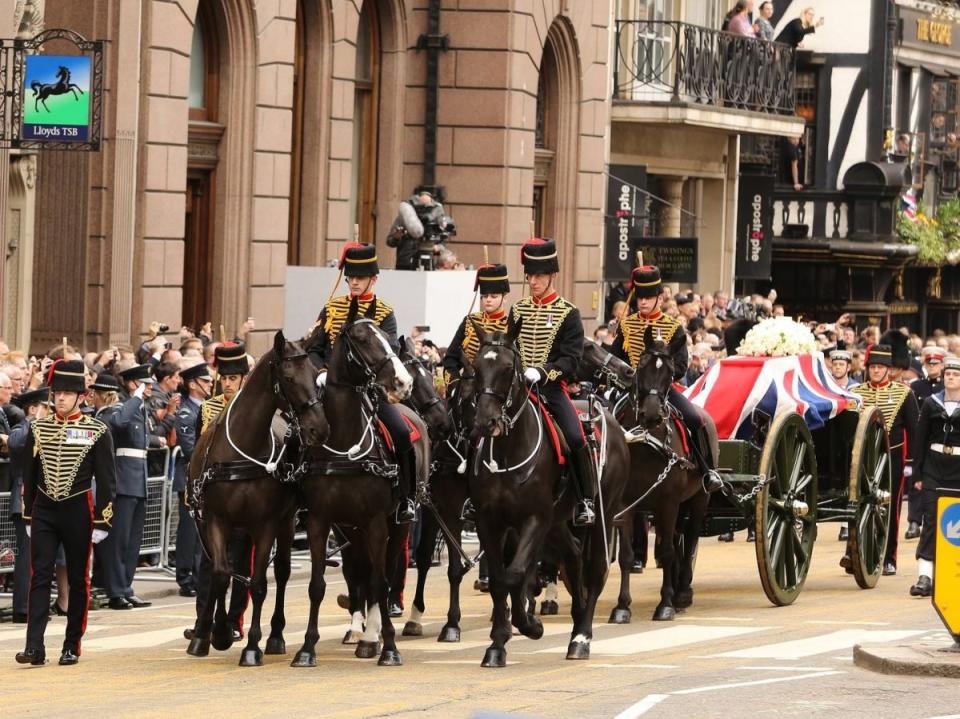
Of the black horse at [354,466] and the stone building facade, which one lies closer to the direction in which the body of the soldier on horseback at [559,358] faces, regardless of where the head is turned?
the black horse

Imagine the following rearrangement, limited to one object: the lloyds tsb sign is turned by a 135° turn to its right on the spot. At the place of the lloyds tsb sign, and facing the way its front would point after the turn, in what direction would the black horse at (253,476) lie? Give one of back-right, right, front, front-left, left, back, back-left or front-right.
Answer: back-left

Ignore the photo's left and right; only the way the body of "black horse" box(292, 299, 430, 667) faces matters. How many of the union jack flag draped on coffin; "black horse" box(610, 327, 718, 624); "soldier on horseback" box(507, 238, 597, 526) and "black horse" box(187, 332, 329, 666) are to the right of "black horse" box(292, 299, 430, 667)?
1

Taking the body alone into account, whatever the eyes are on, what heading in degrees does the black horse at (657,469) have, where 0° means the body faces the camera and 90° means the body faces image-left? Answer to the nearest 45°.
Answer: approximately 45°

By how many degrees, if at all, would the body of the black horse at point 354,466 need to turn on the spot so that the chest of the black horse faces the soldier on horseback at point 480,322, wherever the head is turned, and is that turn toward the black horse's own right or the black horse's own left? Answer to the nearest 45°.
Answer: approximately 135° to the black horse's own left

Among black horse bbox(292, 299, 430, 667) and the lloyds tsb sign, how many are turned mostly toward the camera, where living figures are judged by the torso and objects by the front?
2

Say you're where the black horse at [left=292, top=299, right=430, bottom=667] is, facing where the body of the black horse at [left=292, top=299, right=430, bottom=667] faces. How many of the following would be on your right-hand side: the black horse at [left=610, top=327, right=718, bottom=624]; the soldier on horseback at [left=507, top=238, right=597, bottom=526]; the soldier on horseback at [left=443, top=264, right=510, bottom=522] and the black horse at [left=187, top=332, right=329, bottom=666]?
1

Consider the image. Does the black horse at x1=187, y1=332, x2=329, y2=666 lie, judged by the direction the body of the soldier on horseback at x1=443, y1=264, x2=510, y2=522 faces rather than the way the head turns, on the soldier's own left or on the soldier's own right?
on the soldier's own right

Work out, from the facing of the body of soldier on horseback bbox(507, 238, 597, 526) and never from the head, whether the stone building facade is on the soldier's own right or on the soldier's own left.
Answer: on the soldier's own right

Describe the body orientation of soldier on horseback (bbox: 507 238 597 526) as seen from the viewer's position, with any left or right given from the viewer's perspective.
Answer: facing the viewer and to the left of the viewer

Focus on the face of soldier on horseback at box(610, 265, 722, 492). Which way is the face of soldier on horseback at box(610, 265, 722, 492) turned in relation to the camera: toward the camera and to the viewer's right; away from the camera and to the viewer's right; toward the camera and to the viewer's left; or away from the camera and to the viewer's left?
toward the camera and to the viewer's left

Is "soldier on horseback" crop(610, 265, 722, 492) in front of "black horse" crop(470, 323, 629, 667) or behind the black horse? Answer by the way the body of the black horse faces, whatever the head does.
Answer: behind
